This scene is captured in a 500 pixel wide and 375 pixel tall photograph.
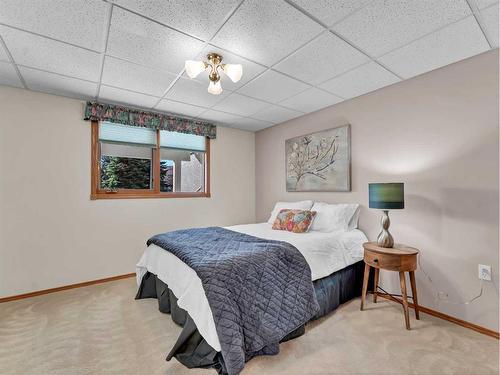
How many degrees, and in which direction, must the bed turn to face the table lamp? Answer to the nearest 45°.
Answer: approximately 135° to its left

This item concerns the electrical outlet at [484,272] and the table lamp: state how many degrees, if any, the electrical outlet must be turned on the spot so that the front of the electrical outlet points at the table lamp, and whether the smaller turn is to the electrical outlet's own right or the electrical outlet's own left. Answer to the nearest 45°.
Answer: approximately 45° to the electrical outlet's own right

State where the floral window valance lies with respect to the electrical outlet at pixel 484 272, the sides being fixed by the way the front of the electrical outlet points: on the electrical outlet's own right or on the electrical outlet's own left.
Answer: on the electrical outlet's own right
